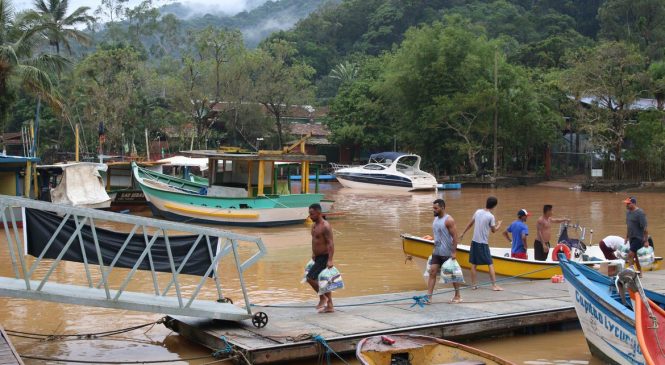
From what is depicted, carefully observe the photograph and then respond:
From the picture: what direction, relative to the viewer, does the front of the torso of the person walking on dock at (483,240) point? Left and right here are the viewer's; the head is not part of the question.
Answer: facing away from the viewer and to the right of the viewer

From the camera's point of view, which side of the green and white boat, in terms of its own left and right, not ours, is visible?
left

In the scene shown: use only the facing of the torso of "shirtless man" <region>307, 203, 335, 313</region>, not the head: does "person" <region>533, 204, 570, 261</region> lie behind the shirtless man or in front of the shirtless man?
behind

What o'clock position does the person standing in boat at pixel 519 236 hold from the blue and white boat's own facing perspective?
The person standing in boat is roughly at 1 o'clock from the blue and white boat.

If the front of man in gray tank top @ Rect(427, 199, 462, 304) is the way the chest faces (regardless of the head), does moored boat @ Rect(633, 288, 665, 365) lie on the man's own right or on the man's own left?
on the man's own left

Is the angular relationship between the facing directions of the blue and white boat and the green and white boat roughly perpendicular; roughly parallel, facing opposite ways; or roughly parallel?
roughly perpendicular

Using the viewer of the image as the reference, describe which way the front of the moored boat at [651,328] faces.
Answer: facing away from the viewer and to the left of the viewer

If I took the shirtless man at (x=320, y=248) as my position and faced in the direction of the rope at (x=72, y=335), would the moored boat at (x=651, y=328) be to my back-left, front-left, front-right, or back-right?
back-left

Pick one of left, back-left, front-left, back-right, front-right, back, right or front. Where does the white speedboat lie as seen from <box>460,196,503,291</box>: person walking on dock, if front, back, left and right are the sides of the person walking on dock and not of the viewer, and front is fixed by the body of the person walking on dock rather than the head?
front-left

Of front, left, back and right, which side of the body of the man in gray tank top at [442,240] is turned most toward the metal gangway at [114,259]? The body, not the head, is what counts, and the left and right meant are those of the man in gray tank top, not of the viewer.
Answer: front

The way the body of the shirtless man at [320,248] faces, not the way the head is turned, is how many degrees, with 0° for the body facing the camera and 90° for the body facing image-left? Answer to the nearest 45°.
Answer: approximately 45°

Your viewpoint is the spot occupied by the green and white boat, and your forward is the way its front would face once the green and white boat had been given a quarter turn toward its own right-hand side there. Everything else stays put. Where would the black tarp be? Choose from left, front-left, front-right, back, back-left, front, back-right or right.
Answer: back
